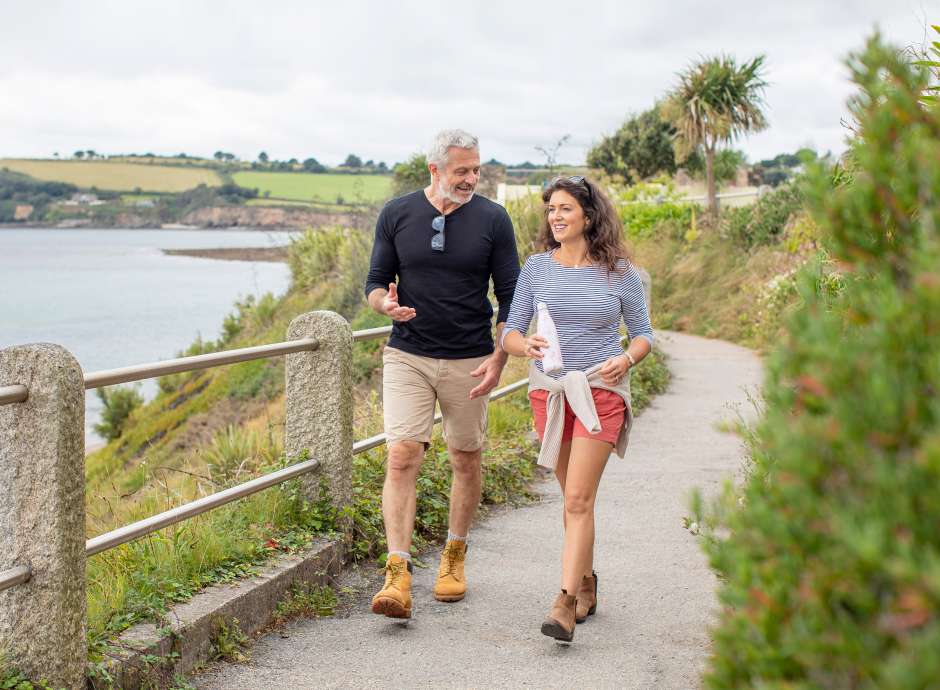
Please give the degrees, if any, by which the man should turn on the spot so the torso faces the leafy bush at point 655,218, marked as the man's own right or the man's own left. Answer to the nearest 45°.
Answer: approximately 180°

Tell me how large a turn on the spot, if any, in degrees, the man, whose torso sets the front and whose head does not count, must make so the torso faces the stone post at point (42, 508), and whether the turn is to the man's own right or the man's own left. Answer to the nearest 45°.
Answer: approximately 45° to the man's own right

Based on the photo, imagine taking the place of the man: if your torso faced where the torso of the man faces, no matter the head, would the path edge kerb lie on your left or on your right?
on your right

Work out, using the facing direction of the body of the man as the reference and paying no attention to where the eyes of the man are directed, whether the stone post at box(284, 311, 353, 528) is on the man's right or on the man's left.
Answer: on the man's right

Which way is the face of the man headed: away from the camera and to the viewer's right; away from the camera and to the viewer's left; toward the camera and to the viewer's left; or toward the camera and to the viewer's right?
toward the camera and to the viewer's right

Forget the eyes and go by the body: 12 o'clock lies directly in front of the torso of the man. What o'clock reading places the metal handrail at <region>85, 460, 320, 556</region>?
The metal handrail is roughly at 2 o'clock from the man.

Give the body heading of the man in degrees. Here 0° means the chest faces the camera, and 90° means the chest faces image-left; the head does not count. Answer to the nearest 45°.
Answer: approximately 0°

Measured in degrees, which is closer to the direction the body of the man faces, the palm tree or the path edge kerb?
the path edge kerb

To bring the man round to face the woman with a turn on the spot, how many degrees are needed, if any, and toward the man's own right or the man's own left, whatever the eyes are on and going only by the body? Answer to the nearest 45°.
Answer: approximately 45° to the man's own left
